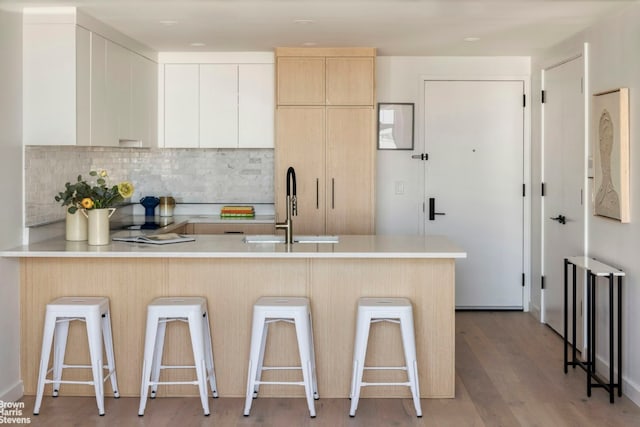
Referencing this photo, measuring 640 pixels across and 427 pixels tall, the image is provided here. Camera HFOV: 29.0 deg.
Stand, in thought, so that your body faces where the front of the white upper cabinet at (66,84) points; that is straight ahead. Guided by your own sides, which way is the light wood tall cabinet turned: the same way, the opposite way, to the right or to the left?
to the right

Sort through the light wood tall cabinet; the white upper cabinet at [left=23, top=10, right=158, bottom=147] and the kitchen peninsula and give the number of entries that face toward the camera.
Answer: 2

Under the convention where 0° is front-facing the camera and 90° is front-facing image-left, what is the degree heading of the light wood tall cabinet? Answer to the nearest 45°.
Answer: approximately 0°

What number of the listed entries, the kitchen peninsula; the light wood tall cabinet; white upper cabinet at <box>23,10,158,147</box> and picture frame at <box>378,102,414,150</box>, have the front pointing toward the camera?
3

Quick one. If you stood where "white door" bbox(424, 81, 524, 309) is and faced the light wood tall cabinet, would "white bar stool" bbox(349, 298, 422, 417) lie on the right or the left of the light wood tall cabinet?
left

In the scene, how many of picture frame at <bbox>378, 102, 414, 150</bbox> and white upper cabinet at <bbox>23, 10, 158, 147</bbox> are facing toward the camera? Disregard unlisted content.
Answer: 1

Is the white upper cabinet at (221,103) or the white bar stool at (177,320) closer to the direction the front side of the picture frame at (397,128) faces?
the white bar stool

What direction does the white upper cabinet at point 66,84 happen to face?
to the viewer's right

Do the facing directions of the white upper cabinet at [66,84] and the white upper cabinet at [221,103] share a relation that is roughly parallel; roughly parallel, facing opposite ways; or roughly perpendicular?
roughly perpendicular

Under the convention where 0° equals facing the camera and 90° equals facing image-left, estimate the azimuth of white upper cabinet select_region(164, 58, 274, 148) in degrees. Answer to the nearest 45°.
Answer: approximately 0°
